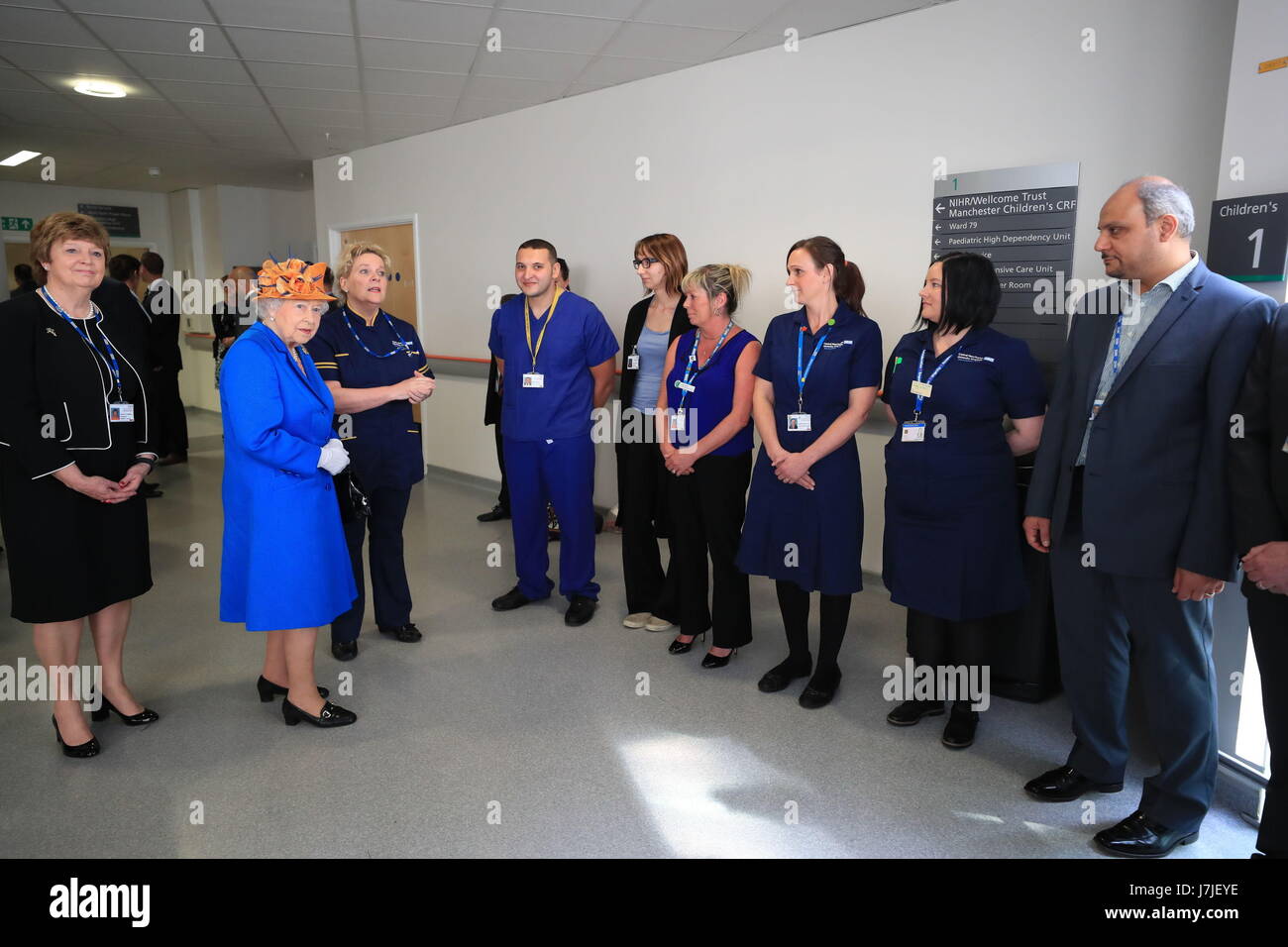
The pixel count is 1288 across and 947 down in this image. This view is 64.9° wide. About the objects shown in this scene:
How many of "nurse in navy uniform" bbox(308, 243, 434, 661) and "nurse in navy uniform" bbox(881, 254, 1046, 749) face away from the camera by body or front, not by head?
0

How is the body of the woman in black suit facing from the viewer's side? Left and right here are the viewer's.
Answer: facing the viewer and to the right of the viewer

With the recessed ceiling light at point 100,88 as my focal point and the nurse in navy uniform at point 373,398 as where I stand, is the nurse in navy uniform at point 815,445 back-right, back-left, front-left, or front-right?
back-right

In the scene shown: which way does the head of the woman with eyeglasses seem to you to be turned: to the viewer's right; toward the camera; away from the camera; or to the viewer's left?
to the viewer's left

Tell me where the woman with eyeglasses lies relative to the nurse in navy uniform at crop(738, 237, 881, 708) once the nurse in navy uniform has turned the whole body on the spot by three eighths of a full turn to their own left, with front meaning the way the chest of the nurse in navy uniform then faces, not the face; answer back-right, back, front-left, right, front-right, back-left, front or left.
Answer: back-left

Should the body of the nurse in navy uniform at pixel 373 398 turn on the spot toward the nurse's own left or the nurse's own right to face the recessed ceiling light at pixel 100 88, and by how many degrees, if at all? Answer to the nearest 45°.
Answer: approximately 180°

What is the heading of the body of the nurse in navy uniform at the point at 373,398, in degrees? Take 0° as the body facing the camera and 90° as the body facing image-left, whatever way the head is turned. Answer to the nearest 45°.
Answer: approximately 315°

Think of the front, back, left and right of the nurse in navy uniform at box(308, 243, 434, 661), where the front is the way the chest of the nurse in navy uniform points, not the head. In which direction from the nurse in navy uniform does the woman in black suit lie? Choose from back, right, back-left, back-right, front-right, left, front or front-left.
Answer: right

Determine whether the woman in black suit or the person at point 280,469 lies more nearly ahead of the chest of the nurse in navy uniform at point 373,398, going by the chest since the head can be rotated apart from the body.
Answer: the person

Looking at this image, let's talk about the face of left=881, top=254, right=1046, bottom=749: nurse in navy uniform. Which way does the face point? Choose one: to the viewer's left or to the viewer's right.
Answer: to the viewer's left

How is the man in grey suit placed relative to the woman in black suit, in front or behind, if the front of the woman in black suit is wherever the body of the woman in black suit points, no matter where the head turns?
in front
